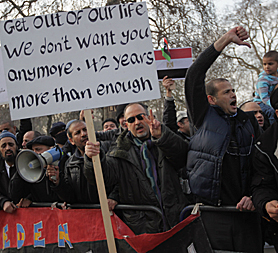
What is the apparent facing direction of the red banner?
toward the camera

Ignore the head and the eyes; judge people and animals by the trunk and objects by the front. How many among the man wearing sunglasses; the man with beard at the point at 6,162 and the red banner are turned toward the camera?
3

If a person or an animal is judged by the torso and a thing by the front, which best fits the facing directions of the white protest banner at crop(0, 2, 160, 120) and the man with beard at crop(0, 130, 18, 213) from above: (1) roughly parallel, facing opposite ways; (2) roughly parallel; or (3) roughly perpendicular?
roughly parallel

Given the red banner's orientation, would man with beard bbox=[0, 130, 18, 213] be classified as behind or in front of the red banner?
behind

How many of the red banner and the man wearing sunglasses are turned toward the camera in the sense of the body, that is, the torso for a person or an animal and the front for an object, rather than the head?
2

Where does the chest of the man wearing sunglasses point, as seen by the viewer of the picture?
toward the camera

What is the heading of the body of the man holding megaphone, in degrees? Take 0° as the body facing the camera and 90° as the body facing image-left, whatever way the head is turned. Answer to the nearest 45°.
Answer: approximately 45°

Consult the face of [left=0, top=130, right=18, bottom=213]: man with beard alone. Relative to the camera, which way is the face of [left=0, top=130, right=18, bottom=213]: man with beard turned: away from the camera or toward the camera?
toward the camera

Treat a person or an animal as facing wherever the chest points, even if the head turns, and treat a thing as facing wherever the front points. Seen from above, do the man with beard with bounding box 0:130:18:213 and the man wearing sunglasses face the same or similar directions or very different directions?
same or similar directions

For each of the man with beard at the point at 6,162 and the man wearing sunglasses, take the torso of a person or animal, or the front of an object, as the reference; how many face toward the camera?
2

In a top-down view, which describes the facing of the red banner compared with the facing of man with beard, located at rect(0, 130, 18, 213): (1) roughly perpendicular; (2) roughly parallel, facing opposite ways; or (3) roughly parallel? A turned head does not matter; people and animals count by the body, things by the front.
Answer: roughly parallel

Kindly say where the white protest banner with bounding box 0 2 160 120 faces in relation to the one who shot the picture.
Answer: facing the viewer
